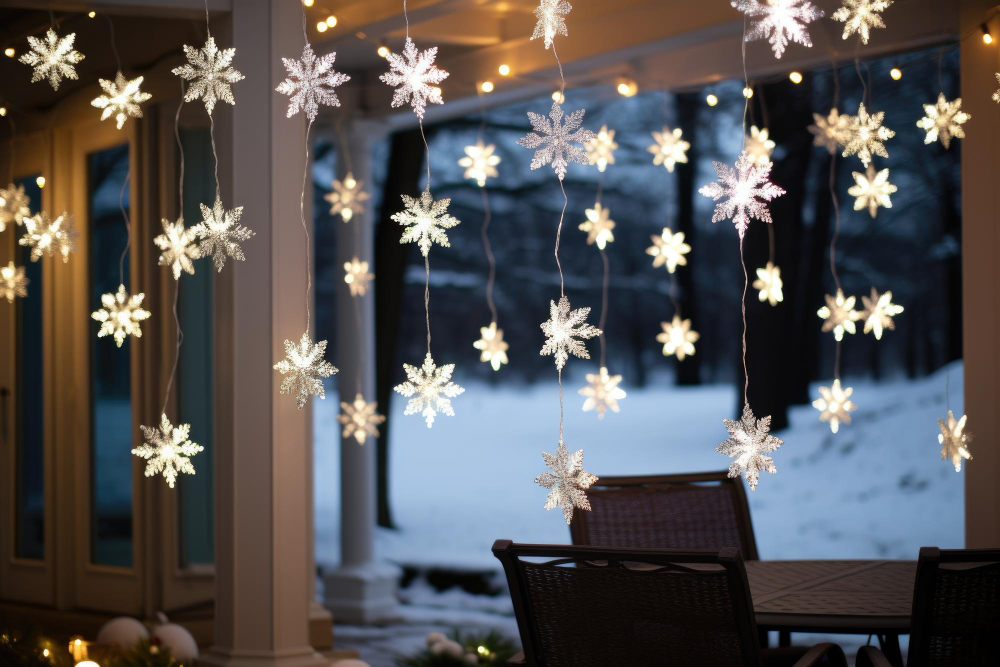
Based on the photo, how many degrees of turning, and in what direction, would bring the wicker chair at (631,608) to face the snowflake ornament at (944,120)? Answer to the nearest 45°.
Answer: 0° — it already faces it

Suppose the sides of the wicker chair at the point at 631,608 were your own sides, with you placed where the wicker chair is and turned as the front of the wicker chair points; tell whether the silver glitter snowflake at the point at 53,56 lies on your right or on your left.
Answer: on your left

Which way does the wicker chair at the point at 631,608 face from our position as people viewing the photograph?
facing away from the viewer and to the right of the viewer

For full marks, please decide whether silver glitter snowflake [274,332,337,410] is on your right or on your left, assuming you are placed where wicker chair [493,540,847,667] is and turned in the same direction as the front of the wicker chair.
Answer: on your left

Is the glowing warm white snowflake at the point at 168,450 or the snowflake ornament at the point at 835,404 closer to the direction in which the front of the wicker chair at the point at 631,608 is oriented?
the snowflake ornament
